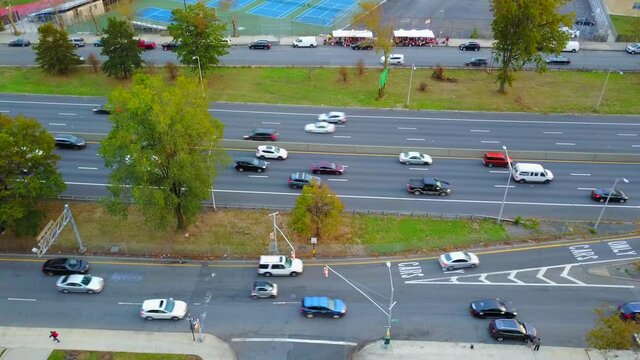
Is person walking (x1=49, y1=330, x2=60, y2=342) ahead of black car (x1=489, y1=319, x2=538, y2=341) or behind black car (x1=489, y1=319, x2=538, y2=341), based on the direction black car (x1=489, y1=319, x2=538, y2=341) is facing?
behind

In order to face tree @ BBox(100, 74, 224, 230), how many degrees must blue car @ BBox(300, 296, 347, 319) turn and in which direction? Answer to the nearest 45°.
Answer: approximately 135° to its left

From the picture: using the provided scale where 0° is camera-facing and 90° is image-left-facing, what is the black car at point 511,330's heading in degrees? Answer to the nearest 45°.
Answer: approximately 270°

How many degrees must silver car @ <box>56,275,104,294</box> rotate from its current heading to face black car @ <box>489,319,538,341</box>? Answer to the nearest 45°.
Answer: approximately 45° to its right

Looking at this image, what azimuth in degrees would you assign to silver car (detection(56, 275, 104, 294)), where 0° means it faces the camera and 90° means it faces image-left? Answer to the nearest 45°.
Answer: approximately 270°

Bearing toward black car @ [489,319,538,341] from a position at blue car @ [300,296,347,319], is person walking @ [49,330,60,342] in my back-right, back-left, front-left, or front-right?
back-right

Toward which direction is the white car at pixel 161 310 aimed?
to the viewer's right
